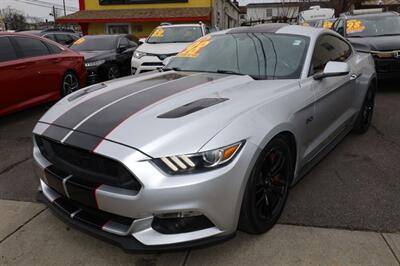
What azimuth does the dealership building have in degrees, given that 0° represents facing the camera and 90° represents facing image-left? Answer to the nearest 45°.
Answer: approximately 0°

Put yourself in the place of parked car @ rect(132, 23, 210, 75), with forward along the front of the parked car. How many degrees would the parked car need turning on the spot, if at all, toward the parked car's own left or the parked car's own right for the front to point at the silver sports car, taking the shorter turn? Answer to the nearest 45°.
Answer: approximately 45° to the parked car's own left

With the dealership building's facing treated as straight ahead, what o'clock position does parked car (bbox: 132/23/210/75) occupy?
The parked car is roughly at 12 o'clock from the dealership building.

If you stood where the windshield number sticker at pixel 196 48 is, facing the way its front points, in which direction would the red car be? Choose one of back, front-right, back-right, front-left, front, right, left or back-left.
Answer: right

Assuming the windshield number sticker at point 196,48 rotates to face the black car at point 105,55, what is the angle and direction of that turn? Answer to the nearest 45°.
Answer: approximately 135° to its right

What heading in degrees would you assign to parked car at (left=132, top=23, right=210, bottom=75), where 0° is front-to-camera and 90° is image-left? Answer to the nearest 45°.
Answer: approximately 45°

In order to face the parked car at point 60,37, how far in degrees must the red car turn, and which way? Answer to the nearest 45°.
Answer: approximately 135° to its right

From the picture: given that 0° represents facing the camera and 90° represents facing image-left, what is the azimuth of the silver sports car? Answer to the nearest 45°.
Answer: approximately 45°

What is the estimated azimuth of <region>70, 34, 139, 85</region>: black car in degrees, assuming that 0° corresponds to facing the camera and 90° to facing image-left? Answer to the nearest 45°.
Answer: approximately 45°
